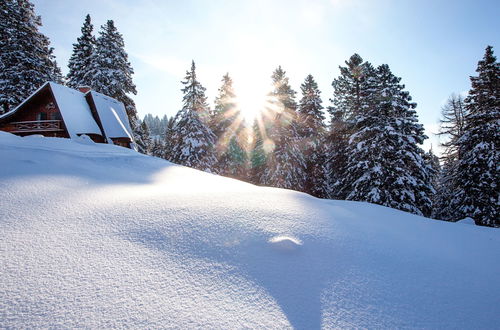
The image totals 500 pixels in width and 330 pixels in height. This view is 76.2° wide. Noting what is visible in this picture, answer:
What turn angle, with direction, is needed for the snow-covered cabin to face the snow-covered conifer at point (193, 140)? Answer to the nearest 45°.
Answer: approximately 135° to its left

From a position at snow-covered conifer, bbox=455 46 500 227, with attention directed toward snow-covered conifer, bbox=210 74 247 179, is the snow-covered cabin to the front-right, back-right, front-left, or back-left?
front-left

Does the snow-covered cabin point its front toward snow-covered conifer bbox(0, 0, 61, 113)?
no

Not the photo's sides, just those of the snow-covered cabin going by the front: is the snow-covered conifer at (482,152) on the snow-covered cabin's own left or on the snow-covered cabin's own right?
on the snow-covered cabin's own left

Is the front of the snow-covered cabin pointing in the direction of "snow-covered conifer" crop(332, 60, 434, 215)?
no

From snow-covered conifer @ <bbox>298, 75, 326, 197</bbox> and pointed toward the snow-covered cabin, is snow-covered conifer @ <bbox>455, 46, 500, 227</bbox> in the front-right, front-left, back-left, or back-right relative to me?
back-left

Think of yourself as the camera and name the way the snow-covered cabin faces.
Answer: facing the viewer and to the left of the viewer

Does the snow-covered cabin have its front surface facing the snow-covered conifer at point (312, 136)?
no

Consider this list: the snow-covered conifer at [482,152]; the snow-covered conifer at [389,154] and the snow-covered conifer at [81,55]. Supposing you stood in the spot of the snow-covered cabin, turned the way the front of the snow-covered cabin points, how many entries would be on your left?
2
